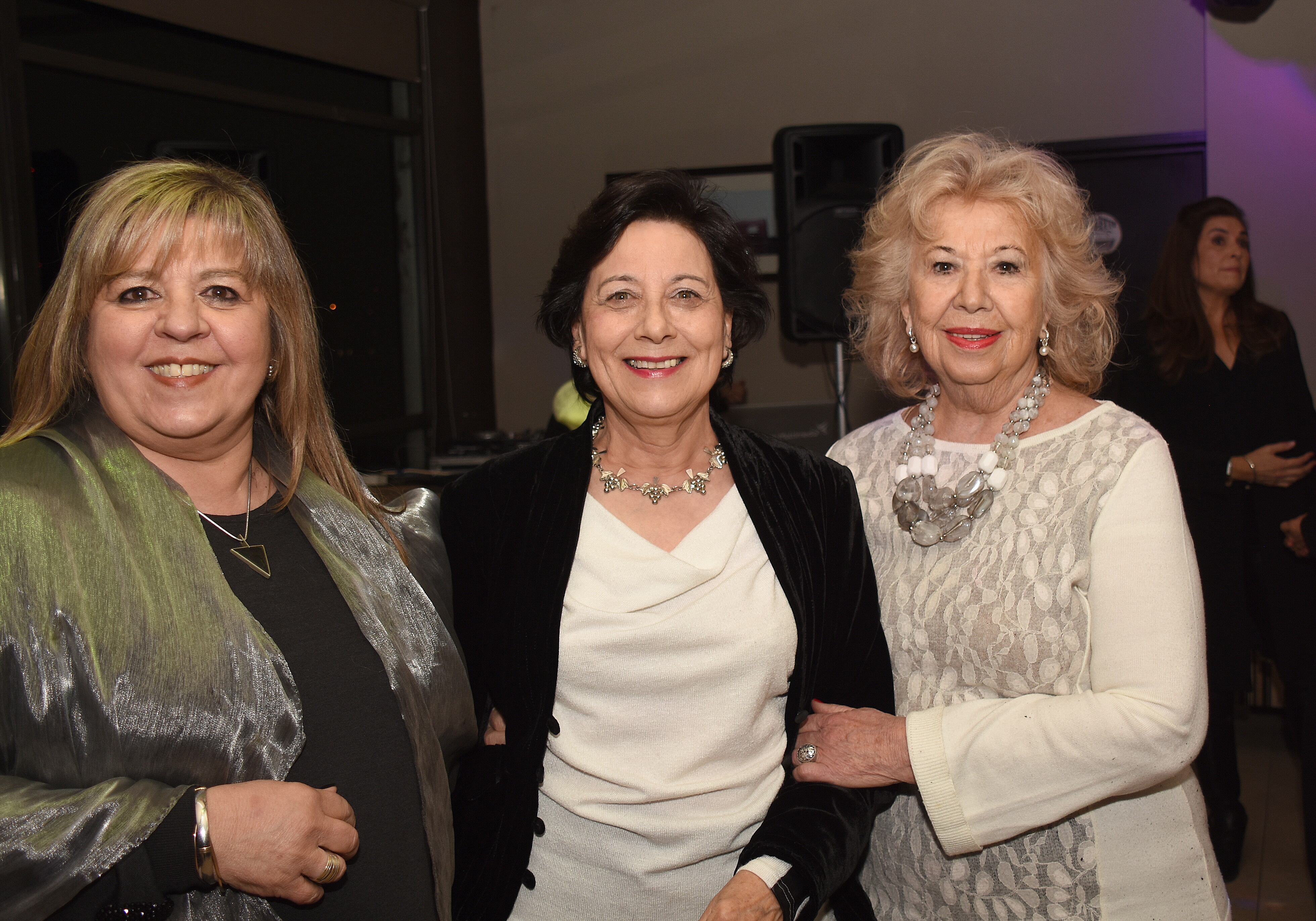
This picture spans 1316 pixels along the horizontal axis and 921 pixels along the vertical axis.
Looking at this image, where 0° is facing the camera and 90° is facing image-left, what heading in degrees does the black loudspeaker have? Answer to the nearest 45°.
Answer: approximately 0°

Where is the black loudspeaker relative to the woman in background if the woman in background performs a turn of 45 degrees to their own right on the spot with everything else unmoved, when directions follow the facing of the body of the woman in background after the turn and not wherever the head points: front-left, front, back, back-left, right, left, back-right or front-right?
right

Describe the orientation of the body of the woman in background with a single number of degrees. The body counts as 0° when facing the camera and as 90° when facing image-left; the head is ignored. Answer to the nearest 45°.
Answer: approximately 315°

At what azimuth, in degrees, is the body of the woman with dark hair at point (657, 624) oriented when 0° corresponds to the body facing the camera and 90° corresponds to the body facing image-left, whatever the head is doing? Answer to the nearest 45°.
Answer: approximately 0°

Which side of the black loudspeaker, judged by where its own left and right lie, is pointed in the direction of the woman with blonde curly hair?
front

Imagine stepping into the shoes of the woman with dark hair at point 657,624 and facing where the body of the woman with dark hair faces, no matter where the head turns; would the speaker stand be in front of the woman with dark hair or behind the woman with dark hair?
behind

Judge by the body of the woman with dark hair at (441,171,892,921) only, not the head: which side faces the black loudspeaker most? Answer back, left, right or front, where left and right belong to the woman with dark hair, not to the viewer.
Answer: back

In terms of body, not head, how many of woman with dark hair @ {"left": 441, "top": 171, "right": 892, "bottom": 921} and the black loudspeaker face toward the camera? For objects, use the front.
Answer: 2

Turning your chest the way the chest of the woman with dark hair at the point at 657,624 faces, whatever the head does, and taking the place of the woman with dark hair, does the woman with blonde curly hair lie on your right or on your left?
on your left

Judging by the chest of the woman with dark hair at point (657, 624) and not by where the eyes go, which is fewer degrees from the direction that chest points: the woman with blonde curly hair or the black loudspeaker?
the woman with blonde curly hair
